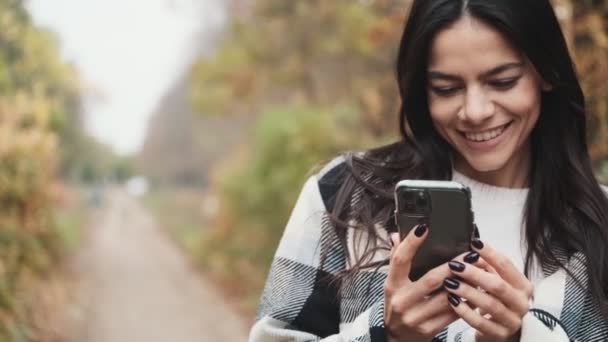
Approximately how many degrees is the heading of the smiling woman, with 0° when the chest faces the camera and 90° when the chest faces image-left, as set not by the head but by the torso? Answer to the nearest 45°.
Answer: approximately 0°
